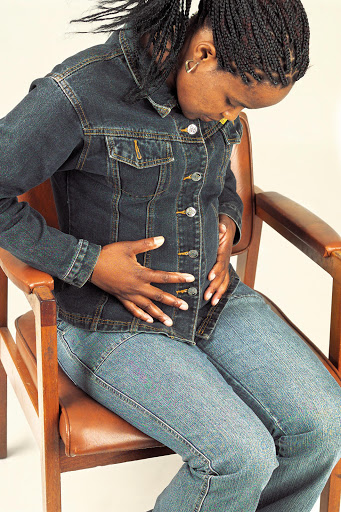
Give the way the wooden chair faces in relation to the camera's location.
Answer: facing the viewer and to the right of the viewer
